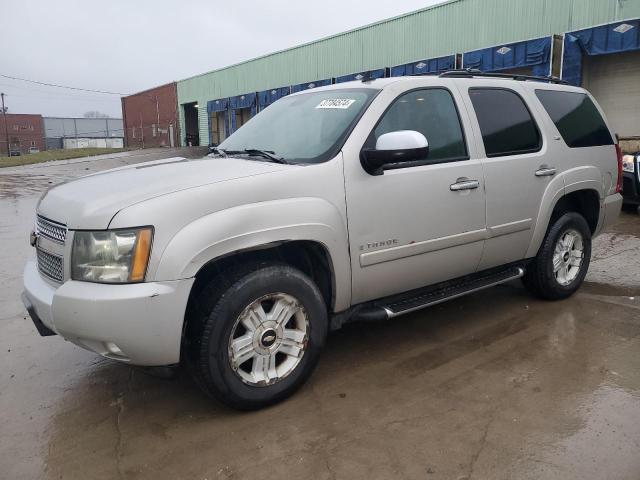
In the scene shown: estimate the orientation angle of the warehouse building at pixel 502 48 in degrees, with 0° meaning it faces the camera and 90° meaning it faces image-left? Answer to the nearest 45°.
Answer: approximately 45°

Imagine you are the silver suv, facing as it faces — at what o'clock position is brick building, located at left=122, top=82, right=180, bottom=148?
The brick building is roughly at 4 o'clock from the silver suv.

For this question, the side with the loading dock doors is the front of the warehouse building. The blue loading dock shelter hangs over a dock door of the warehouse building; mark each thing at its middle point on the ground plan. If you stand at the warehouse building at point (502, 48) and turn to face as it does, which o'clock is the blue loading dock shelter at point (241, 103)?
The blue loading dock shelter is roughly at 3 o'clock from the warehouse building.

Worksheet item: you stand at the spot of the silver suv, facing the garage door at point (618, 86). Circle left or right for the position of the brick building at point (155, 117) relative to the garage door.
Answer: left

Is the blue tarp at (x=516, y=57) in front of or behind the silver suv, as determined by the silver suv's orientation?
behind

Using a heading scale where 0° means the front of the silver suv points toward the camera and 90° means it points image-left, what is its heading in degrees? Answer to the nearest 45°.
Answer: approximately 45°
